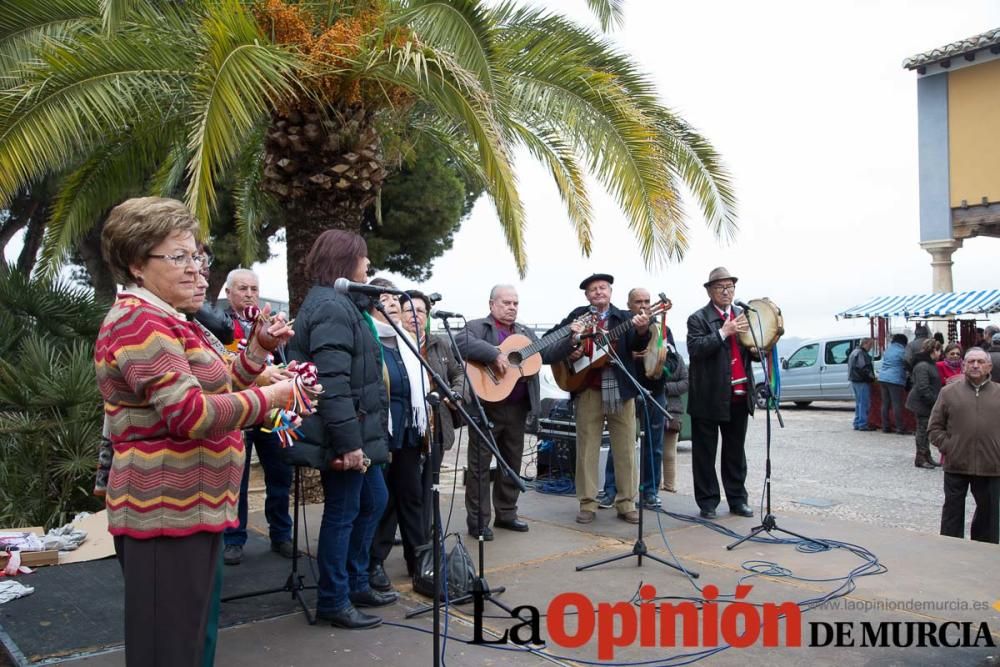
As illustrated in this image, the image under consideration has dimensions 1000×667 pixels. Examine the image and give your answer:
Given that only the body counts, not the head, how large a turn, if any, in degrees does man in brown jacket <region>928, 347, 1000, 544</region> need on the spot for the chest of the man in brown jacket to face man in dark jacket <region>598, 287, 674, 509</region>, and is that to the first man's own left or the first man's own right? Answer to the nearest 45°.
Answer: approximately 90° to the first man's own right

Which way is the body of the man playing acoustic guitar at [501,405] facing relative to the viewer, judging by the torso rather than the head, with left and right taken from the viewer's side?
facing the viewer and to the right of the viewer

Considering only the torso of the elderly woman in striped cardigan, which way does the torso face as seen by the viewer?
to the viewer's right

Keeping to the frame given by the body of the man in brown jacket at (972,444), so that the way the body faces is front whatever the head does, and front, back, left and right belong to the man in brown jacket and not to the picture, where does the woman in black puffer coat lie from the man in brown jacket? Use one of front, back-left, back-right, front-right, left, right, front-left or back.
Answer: front-right

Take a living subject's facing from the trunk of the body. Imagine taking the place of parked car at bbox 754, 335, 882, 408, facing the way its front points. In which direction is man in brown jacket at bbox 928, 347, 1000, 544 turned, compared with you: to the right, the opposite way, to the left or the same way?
to the left

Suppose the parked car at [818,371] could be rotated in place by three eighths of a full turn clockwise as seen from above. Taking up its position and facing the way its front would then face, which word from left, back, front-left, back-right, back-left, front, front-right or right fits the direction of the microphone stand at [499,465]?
back-right

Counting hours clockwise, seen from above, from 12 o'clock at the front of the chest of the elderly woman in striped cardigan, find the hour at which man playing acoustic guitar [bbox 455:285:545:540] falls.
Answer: The man playing acoustic guitar is roughly at 10 o'clock from the elderly woman in striped cardigan.

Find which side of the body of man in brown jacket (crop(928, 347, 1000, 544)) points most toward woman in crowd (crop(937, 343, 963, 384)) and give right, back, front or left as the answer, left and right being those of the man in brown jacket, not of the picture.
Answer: back

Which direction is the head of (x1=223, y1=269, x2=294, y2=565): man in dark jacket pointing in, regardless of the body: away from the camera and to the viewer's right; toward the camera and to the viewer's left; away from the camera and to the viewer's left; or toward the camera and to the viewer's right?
toward the camera and to the viewer's right

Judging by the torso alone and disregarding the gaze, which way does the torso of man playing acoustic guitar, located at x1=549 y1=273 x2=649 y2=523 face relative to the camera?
toward the camera

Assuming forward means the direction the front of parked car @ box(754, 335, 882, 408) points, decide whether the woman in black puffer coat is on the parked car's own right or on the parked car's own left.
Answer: on the parked car's own left

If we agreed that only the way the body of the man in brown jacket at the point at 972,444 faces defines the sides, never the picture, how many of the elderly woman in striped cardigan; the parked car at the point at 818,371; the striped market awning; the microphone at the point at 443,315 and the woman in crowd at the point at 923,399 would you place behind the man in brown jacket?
3

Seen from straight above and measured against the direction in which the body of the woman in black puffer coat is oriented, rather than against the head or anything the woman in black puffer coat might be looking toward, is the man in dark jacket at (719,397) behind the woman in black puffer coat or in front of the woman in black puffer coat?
in front

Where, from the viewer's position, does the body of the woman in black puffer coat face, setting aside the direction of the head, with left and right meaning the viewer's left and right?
facing to the right of the viewer
